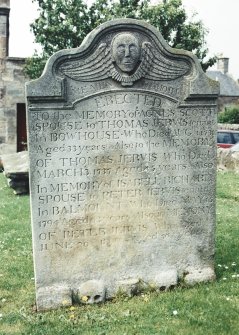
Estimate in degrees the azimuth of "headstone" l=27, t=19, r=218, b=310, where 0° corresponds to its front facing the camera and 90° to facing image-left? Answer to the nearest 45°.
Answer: approximately 0°

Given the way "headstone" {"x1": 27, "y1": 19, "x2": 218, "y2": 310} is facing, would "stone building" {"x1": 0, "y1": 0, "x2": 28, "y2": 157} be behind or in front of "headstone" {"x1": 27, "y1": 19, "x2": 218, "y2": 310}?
behind

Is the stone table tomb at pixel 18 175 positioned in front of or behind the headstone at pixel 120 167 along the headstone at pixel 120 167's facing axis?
behind

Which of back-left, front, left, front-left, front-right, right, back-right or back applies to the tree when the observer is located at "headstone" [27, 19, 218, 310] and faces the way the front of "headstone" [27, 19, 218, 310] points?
back

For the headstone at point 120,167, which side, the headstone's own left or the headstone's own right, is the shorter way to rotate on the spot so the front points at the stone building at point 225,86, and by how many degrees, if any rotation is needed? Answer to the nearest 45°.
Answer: approximately 180°

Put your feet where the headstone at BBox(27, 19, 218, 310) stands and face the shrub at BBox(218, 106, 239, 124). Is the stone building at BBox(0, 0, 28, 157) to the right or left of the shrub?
left

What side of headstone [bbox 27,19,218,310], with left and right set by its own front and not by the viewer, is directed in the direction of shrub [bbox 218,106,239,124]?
back

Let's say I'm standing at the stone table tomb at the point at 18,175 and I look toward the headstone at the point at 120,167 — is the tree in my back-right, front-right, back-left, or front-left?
back-left
